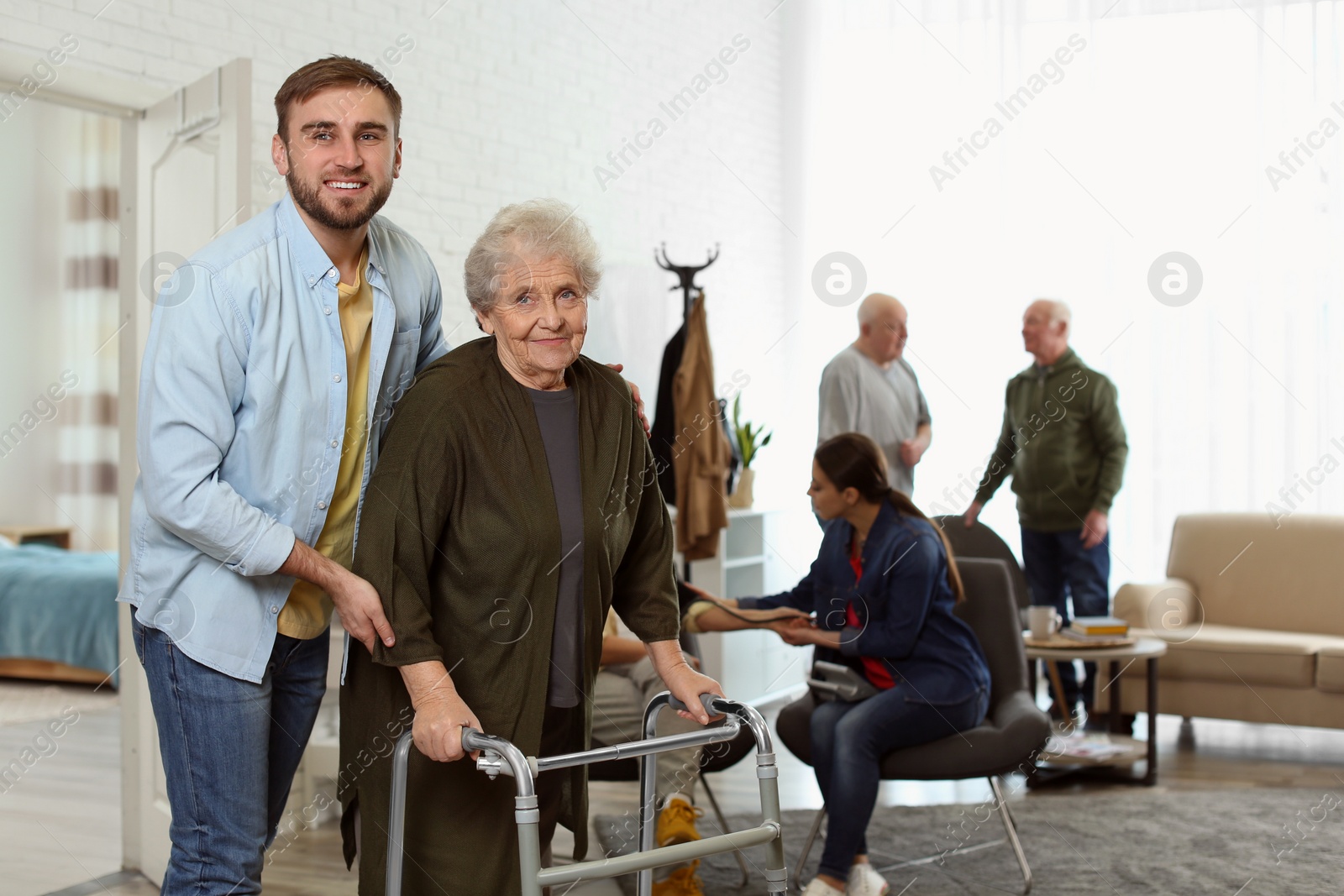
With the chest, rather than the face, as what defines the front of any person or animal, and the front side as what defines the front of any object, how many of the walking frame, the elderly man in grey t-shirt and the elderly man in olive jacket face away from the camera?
0

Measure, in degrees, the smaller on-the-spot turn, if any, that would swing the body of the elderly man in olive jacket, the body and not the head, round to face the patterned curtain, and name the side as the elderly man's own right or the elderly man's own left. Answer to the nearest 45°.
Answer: approximately 45° to the elderly man's own right

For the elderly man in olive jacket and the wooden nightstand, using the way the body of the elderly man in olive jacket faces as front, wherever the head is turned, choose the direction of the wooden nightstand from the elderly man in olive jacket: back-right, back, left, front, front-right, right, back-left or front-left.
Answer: front-right

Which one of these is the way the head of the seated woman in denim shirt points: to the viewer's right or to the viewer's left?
to the viewer's left

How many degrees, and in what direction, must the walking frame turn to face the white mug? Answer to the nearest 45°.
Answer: approximately 90° to its left

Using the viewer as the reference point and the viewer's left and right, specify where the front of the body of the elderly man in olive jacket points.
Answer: facing the viewer and to the left of the viewer

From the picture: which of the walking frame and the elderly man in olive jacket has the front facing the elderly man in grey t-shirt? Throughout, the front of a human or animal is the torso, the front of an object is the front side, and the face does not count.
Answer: the elderly man in olive jacket

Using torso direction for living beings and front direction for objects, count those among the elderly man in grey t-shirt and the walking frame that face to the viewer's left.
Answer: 0

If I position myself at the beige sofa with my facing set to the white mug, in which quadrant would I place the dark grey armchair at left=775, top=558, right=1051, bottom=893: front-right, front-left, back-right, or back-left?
front-left

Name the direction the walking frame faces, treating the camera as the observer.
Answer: facing the viewer and to the right of the viewer

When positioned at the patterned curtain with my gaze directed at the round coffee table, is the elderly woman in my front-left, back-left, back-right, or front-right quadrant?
front-right

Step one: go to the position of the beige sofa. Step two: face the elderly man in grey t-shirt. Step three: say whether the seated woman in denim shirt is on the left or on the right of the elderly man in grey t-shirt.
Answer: left
